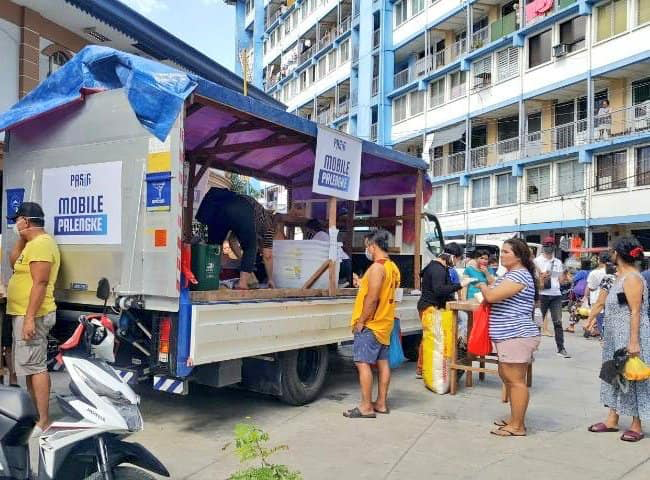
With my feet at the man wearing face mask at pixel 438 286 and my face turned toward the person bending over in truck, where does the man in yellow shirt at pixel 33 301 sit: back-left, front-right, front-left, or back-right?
front-left

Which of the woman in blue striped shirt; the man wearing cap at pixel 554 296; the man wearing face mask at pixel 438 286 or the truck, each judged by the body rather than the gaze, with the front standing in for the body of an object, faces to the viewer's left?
the woman in blue striped shirt

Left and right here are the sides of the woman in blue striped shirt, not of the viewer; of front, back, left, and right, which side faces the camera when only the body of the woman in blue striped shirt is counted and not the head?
left

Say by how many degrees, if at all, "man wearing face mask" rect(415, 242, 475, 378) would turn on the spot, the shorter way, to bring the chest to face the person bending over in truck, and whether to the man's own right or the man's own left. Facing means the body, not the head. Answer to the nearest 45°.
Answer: approximately 135° to the man's own right

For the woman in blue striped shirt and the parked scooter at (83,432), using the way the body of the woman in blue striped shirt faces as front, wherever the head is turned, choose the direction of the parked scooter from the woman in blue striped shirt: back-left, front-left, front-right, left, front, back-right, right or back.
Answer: front-left

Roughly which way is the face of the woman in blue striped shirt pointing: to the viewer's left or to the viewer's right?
to the viewer's left

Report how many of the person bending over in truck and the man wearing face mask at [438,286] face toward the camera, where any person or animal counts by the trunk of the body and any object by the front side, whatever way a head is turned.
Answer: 0

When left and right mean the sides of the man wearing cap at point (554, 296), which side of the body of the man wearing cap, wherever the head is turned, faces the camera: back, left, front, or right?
front

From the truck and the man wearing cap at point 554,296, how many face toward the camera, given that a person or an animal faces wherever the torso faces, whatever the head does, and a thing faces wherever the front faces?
1

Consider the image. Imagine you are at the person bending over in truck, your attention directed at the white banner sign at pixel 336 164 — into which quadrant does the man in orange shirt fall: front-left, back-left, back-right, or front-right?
front-right

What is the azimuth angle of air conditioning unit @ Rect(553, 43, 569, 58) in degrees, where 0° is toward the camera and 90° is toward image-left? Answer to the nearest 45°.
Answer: approximately 45°

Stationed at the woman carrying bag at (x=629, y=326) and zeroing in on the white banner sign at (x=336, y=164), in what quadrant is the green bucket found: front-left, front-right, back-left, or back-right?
front-left
